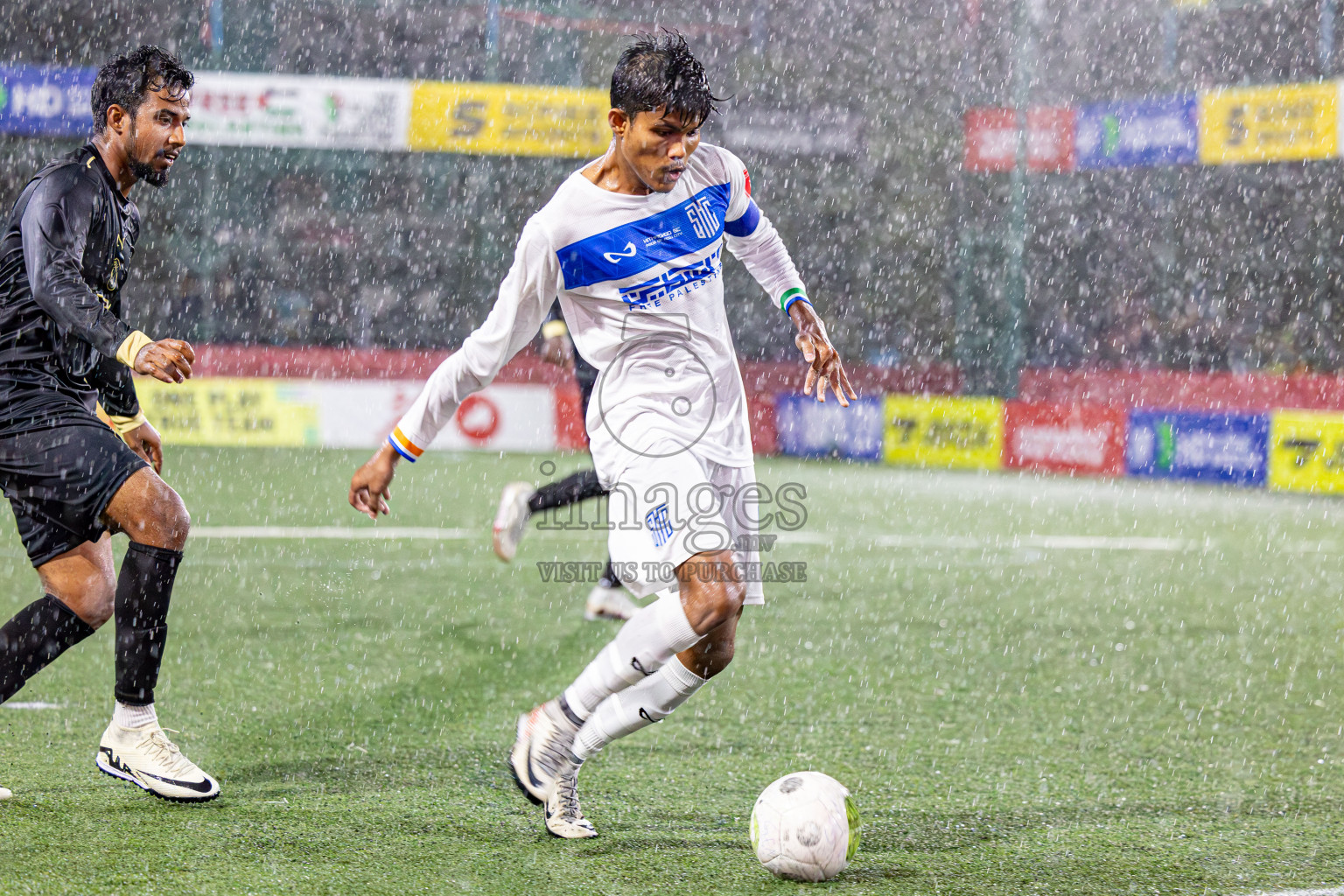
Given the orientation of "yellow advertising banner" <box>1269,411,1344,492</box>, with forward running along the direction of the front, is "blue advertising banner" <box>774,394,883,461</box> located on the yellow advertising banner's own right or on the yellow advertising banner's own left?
on the yellow advertising banner's own right

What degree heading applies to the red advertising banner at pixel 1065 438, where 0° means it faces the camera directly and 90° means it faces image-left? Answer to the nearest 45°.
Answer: approximately 0°

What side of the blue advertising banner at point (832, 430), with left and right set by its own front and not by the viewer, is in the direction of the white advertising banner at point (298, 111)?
right

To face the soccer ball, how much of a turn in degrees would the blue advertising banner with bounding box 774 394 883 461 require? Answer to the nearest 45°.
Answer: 0° — it already faces it

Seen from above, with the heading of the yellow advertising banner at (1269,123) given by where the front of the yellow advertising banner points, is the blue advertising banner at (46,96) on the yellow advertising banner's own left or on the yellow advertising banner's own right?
on the yellow advertising banner's own right

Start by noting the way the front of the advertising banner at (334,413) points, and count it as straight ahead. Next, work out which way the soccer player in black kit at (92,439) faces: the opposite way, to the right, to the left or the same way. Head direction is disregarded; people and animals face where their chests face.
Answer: to the left

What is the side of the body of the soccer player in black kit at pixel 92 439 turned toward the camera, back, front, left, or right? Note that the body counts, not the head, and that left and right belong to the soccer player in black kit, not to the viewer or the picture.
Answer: right

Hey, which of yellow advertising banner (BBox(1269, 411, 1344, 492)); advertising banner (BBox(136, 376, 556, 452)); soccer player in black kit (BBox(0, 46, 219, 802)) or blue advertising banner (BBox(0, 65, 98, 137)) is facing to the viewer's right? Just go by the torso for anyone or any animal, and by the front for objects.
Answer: the soccer player in black kit
